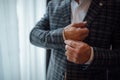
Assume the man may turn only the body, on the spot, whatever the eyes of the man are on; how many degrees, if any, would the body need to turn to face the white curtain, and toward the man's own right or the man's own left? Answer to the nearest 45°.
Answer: approximately 90° to the man's own right

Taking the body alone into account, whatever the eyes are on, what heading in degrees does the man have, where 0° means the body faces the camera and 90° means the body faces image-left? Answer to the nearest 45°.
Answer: approximately 45°
